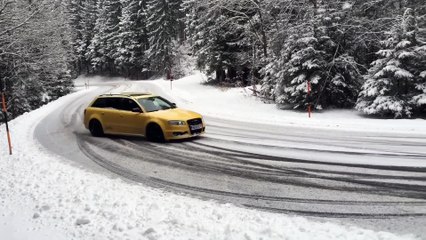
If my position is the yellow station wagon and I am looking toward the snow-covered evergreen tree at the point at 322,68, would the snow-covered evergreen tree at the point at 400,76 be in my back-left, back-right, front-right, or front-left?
front-right

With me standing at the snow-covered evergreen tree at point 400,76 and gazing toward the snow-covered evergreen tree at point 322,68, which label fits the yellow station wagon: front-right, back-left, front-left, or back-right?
front-left

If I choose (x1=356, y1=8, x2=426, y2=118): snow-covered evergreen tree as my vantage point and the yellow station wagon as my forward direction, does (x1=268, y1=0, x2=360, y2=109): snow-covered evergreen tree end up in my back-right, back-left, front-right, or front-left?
front-right

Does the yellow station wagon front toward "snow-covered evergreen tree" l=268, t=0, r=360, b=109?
no

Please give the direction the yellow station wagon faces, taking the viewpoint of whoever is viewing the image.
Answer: facing the viewer and to the right of the viewer

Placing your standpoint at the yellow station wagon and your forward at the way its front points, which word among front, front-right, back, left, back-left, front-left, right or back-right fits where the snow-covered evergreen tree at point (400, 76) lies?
front-left
